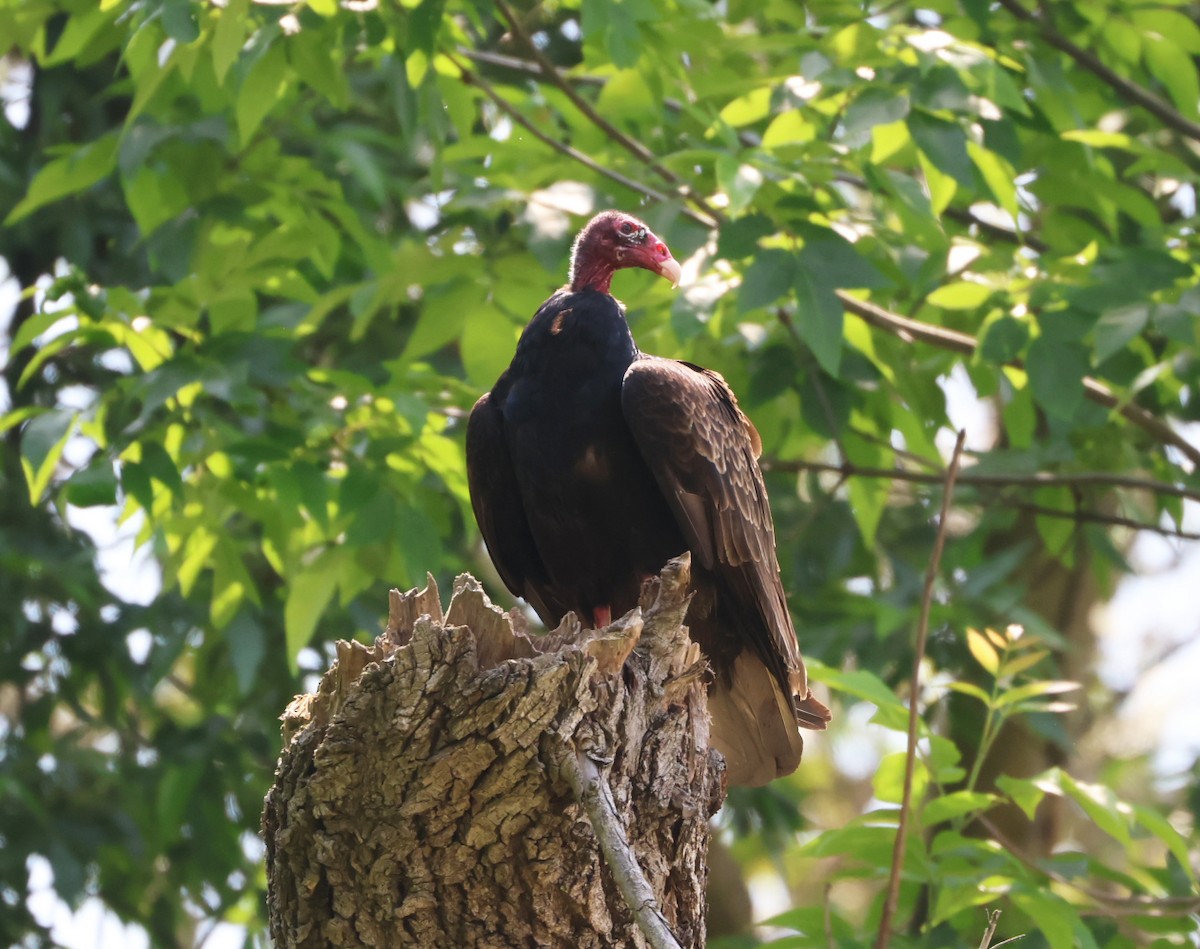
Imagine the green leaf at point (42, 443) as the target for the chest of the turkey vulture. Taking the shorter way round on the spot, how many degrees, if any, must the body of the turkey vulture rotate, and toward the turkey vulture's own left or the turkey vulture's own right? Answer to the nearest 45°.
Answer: approximately 45° to the turkey vulture's own right

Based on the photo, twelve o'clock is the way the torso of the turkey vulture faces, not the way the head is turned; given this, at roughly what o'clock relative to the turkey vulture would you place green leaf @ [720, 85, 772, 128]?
The green leaf is roughly at 5 o'clock from the turkey vulture.

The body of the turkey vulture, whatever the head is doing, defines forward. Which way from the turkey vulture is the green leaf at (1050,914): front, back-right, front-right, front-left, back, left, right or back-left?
left

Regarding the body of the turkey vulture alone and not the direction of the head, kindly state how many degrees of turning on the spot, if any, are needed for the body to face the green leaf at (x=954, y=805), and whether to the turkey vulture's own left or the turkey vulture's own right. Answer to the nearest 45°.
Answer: approximately 90° to the turkey vulture's own left

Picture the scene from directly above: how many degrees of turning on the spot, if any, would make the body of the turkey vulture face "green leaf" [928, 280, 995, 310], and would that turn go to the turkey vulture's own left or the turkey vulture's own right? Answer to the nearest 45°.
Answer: approximately 180°

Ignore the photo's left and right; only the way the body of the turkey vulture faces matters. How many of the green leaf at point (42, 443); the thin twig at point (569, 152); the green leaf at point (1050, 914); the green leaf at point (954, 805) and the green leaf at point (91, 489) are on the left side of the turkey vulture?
2

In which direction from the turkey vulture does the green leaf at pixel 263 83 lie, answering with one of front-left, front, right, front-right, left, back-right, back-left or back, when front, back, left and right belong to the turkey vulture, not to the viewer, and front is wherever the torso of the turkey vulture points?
right

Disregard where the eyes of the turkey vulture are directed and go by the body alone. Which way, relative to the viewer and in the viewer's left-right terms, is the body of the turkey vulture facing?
facing the viewer and to the left of the viewer
